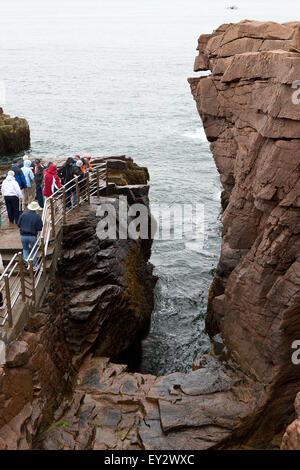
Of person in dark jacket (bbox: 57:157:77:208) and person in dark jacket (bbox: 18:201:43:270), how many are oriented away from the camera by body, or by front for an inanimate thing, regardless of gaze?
1
